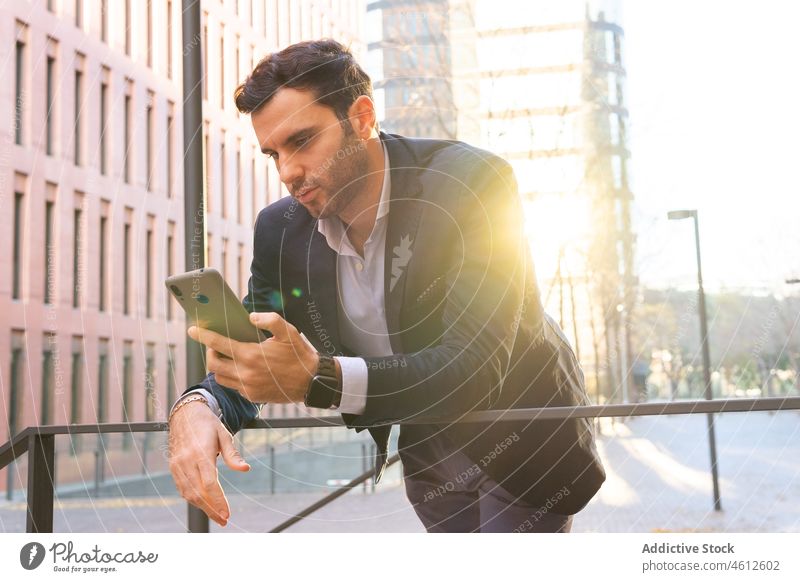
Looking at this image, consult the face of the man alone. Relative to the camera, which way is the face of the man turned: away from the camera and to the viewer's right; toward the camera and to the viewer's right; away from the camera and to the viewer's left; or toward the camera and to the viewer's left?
toward the camera and to the viewer's left

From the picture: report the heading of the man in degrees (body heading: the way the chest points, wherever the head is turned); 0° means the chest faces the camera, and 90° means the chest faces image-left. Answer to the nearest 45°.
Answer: approximately 45°

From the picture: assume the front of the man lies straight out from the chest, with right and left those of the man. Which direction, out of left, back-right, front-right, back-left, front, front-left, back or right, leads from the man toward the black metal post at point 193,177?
right
